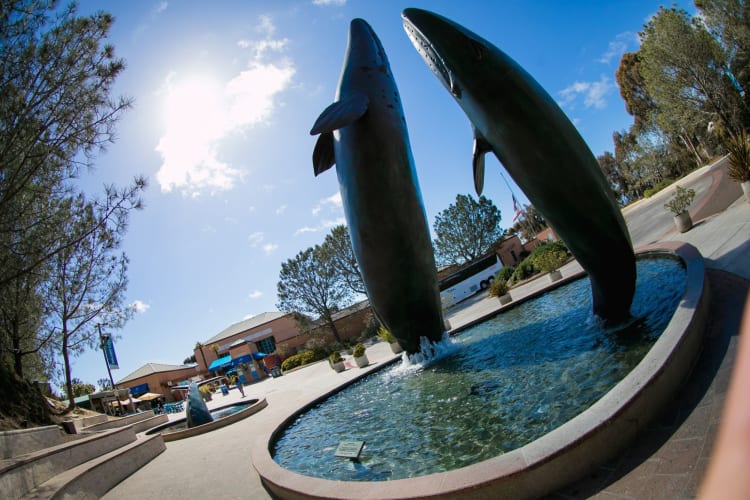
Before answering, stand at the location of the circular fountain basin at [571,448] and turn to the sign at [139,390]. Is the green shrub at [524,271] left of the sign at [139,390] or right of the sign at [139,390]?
right

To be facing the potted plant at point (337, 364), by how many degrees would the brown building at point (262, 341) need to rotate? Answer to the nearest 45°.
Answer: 0° — it already faces it

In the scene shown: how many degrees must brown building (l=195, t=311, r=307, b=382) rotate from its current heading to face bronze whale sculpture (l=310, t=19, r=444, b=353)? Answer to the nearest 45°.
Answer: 0° — it already faces it

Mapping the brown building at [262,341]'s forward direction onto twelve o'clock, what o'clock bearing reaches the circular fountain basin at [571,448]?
The circular fountain basin is roughly at 12 o'clock from the brown building.

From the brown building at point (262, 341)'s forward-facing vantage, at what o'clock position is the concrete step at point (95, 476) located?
The concrete step is roughly at 12 o'clock from the brown building.

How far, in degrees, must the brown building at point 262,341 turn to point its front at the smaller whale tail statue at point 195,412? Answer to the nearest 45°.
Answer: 0° — it already faces it

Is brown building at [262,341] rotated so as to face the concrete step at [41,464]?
yes

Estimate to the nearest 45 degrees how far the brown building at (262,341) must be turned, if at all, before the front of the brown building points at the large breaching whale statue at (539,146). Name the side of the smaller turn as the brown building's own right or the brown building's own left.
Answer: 0° — it already faces it

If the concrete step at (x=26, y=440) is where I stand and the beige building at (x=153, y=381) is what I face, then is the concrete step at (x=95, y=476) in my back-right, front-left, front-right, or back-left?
back-right

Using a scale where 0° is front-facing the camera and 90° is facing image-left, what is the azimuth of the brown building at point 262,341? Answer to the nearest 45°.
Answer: approximately 0°
